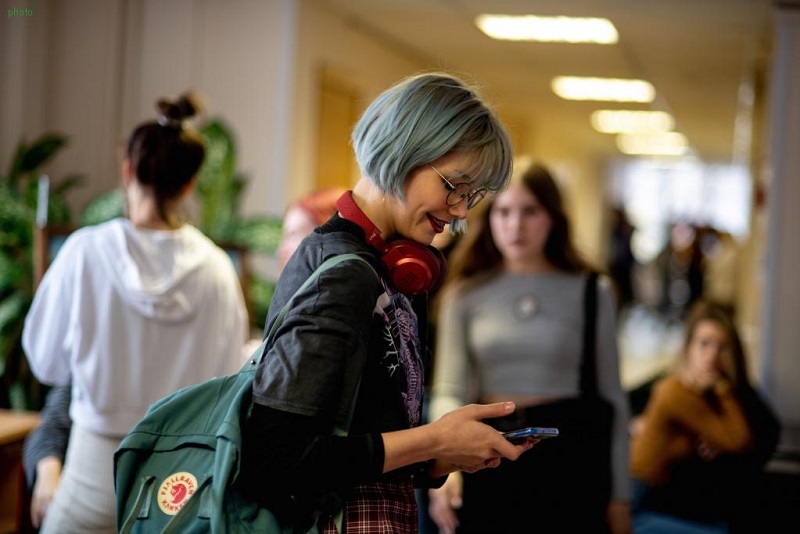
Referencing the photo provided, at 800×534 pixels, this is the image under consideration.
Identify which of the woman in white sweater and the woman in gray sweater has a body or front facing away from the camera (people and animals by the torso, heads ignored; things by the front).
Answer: the woman in white sweater

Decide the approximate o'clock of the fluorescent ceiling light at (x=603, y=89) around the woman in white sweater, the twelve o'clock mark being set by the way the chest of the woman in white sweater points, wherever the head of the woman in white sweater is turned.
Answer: The fluorescent ceiling light is roughly at 1 o'clock from the woman in white sweater.

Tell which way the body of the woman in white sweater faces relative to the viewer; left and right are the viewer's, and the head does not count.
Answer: facing away from the viewer

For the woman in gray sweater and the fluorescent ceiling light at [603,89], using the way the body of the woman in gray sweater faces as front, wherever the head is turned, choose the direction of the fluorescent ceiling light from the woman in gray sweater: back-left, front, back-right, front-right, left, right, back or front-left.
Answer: back

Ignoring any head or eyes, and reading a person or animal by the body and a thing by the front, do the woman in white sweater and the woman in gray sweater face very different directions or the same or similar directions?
very different directions

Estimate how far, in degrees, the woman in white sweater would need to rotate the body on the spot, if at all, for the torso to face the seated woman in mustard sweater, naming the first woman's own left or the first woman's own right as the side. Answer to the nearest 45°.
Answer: approximately 45° to the first woman's own right

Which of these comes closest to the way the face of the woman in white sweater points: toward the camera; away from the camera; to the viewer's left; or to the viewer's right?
away from the camera

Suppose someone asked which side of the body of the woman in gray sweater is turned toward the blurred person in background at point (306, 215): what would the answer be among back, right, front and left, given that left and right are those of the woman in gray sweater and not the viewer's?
right

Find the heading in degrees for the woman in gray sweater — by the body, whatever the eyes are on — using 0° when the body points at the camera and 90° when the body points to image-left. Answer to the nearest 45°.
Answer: approximately 0°

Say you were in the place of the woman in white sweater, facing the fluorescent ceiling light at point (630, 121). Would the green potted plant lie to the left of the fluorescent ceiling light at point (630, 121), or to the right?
left

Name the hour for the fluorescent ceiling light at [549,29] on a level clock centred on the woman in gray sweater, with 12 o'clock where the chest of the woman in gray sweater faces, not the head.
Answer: The fluorescent ceiling light is roughly at 6 o'clock from the woman in gray sweater.
